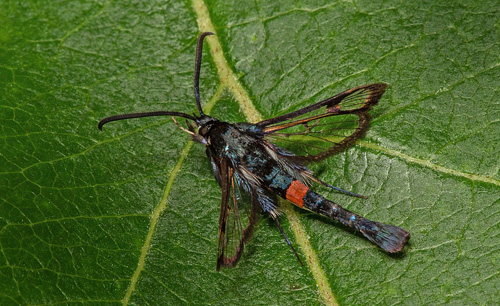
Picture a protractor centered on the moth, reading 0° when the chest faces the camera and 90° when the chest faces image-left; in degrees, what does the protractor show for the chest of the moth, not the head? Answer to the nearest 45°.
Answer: approximately 135°
